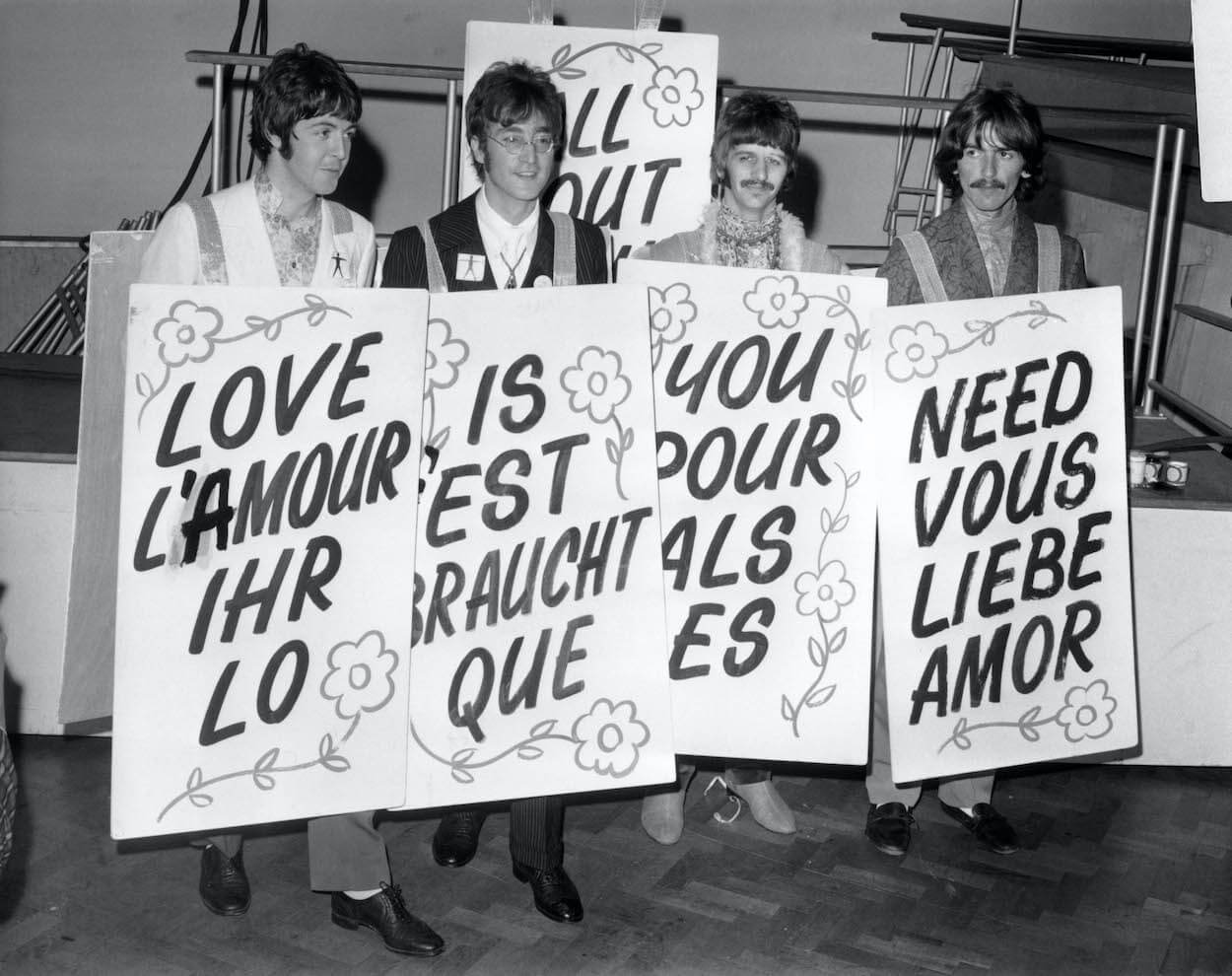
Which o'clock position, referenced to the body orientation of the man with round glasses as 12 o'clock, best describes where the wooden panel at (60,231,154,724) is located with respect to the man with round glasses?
The wooden panel is roughly at 3 o'clock from the man with round glasses.

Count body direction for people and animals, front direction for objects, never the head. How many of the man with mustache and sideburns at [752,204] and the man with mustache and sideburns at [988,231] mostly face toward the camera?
2

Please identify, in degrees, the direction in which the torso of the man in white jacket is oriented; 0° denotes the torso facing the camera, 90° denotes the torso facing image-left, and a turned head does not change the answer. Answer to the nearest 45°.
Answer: approximately 315°

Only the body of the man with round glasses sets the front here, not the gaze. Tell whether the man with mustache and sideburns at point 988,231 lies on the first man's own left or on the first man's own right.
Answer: on the first man's own left

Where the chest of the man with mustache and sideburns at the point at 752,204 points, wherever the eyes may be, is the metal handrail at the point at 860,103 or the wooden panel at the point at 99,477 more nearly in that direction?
the wooden panel

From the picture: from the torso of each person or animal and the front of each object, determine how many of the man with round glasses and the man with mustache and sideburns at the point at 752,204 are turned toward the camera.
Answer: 2

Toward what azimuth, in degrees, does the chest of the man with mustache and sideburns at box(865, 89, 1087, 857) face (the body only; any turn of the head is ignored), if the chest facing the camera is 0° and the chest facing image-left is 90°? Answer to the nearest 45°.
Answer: approximately 0°

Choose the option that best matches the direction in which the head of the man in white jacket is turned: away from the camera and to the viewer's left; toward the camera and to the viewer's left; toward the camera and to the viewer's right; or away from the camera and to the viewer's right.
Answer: toward the camera and to the viewer's right

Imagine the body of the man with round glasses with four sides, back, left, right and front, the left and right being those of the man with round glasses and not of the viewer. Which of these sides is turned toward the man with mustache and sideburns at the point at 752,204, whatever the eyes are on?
left
